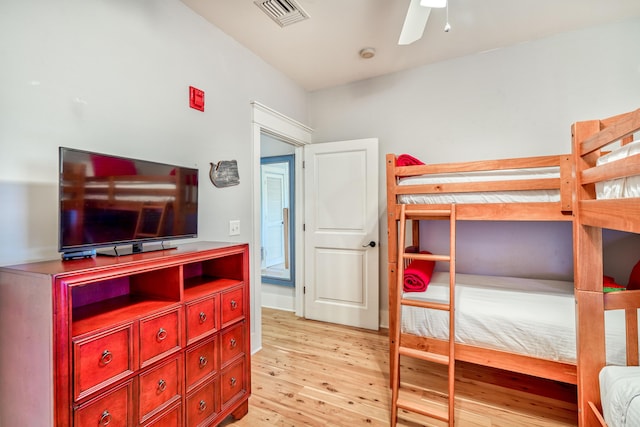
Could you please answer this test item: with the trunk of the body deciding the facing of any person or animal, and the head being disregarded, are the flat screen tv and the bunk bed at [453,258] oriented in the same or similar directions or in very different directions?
very different directions

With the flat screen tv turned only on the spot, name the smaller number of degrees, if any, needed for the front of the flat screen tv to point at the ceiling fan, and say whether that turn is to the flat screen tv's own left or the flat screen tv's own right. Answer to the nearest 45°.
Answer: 0° — it already faces it

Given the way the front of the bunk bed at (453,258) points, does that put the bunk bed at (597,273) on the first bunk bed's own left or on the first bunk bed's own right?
on the first bunk bed's own left

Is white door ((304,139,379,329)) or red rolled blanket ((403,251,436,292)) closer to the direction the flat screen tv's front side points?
the red rolled blanket

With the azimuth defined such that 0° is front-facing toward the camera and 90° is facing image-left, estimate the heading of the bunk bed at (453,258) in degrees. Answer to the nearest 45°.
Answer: approximately 45°

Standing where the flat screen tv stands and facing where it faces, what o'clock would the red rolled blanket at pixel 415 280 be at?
The red rolled blanket is roughly at 11 o'clock from the flat screen tv.

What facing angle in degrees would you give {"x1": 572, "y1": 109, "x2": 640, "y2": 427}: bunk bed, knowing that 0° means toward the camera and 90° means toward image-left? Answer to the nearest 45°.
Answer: approximately 45°
